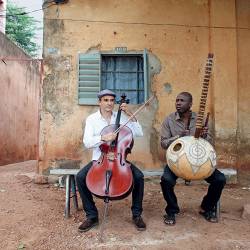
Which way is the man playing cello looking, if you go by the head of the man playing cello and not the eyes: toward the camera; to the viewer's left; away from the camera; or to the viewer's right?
toward the camera

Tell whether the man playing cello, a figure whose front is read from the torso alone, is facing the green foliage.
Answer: no

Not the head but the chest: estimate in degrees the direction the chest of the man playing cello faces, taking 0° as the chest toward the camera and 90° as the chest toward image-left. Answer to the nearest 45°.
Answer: approximately 0°
